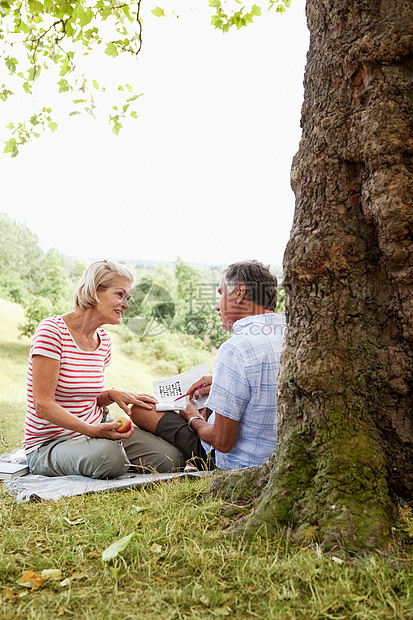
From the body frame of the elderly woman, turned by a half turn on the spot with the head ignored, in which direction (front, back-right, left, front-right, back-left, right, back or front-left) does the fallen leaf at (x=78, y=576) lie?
back-left

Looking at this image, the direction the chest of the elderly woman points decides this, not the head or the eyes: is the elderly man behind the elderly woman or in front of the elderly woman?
in front

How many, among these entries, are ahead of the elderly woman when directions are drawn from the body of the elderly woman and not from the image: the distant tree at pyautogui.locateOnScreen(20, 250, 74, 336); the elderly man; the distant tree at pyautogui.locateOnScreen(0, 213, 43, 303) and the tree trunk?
2

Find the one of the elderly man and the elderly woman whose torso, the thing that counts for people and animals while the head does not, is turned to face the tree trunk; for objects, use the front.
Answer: the elderly woman

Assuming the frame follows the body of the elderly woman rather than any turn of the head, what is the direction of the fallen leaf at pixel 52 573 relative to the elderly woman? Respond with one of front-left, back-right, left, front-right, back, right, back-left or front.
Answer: front-right

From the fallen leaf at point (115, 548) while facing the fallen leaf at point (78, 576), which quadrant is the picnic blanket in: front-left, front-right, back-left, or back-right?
back-right

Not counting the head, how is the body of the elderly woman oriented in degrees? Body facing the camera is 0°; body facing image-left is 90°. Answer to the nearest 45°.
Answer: approximately 315°

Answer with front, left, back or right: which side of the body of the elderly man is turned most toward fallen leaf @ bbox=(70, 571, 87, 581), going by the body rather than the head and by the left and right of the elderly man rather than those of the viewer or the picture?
left

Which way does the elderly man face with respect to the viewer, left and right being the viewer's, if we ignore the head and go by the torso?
facing away from the viewer and to the left of the viewer

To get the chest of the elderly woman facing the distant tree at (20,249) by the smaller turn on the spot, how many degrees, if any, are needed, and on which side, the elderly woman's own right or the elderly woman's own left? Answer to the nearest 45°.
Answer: approximately 135° to the elderly woman's own left

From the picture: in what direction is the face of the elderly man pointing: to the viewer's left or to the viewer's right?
to the viewer's left

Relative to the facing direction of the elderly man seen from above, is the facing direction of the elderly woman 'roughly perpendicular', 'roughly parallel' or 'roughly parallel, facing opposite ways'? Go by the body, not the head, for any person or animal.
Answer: roughly parallel, facing opposite ways

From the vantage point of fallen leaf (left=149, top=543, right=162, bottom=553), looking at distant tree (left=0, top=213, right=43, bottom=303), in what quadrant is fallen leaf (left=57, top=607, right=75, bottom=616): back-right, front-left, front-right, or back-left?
back-left

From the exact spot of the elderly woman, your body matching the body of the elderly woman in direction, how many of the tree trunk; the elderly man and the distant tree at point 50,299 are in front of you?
2

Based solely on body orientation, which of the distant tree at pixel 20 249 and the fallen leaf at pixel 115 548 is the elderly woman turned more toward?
the fallen leaf

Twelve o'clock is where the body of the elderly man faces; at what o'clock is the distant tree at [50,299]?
The distant tree is roughly at 1 o'clock from the elderly man.
